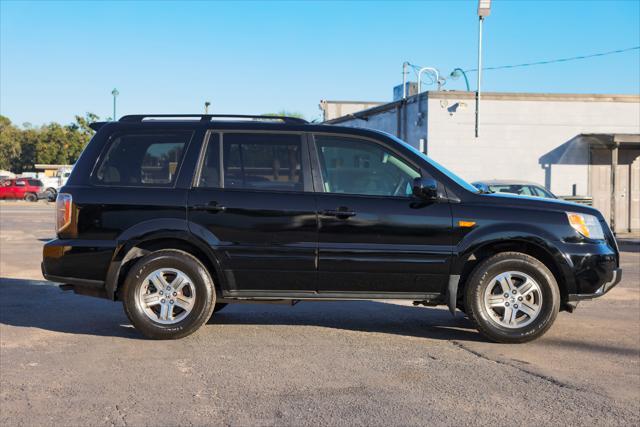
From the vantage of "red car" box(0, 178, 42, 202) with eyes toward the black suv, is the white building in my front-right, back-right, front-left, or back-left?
front-left

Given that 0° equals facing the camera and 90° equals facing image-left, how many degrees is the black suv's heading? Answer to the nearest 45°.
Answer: approximately 270°

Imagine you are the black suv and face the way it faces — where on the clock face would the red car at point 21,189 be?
The red car is roughly at 8 o'clock from the black suv.

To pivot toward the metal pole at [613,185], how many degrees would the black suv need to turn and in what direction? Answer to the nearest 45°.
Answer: approximately 45° to its left

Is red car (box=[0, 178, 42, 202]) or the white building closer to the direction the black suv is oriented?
the white building

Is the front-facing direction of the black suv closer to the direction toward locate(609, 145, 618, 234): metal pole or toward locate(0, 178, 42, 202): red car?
the metal pole

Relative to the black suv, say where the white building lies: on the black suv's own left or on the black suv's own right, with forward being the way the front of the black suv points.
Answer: on the black suv's own left
